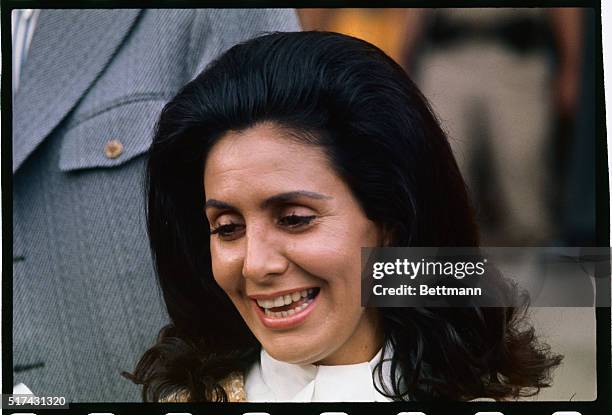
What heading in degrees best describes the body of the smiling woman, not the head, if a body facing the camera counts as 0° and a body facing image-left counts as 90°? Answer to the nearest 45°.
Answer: approximately 45°
